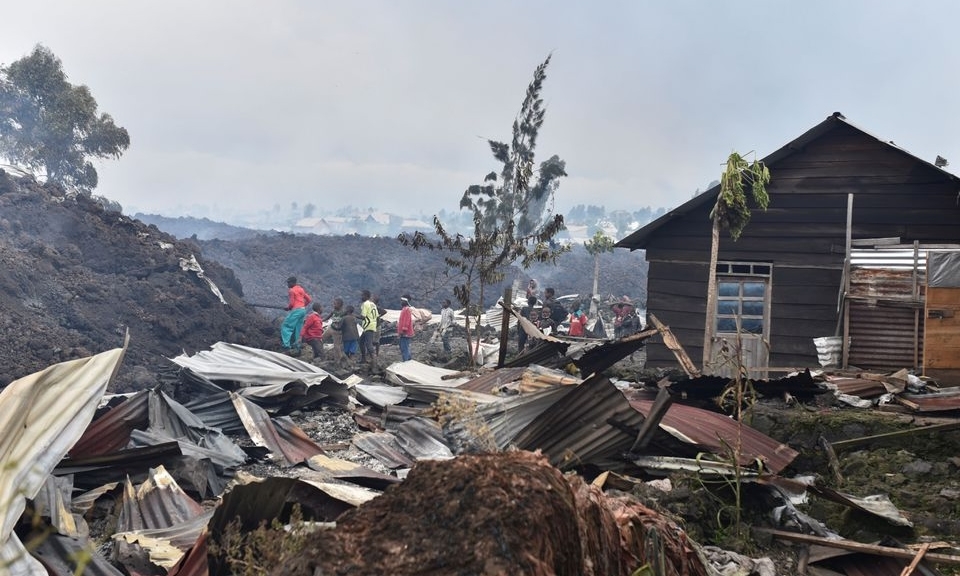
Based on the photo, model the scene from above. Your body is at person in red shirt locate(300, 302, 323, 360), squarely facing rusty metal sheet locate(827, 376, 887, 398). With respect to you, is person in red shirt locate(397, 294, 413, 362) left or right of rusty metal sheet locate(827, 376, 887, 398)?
left

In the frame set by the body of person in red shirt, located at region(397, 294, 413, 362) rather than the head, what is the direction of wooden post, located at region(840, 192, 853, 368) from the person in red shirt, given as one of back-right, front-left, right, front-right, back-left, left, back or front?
back-left

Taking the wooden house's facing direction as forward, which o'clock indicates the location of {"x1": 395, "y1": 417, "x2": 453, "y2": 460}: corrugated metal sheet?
The corrugated metal sheet is roughly at 1 o'clock from the wooden house.

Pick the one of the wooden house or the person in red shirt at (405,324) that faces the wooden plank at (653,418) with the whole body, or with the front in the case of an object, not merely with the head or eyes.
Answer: the wooden house

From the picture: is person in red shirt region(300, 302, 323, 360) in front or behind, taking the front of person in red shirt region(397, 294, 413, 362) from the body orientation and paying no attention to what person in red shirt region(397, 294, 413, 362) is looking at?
in front

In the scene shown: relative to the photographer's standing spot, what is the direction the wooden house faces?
facing the viewer

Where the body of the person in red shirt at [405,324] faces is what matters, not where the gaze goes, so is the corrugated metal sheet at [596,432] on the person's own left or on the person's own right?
on the person's own left

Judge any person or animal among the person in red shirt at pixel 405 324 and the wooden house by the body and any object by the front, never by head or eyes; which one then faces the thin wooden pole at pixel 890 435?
the wooden house

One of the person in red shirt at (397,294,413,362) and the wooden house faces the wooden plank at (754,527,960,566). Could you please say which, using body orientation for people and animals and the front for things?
the wooden house

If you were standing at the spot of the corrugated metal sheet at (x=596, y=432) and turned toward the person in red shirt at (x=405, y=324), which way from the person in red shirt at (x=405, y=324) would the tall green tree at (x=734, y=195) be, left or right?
right

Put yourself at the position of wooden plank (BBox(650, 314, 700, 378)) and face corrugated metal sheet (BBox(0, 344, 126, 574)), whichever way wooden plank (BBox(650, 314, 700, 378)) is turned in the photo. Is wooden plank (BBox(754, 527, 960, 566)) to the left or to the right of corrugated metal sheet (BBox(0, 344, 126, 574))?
left

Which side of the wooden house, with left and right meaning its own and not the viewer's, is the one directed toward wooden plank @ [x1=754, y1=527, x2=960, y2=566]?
front

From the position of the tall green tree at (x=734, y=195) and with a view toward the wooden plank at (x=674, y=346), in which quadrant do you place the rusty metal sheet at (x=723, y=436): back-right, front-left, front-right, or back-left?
front-left

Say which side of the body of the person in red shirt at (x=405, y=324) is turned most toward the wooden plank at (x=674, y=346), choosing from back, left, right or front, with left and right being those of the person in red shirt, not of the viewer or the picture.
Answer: left
